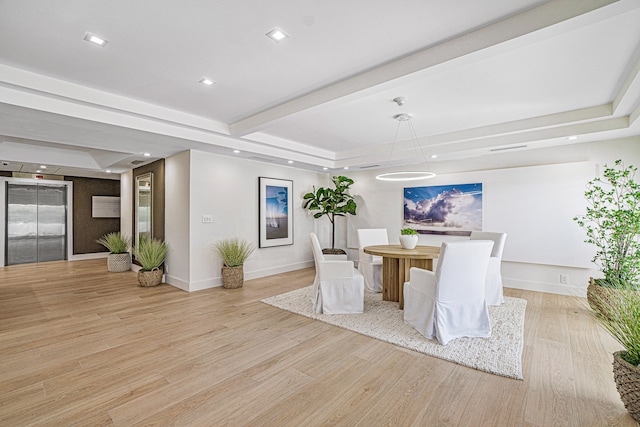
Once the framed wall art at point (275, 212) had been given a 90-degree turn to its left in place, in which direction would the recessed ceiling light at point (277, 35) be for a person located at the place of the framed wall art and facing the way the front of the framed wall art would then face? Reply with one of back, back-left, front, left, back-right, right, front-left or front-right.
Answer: back-right

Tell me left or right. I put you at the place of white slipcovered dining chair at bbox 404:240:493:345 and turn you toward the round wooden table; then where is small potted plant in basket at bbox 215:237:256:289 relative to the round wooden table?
left

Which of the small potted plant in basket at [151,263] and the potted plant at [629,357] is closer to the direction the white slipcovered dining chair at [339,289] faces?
the potted plant

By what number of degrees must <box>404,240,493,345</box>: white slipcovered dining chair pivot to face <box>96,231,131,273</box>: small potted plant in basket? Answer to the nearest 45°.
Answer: approximately 45° to its left

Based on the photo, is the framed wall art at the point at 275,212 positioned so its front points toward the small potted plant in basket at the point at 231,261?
no

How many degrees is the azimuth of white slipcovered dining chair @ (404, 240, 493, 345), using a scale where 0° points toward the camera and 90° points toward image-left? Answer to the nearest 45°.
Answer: approximately 135°

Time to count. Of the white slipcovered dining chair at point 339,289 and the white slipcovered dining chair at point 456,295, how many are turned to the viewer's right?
1

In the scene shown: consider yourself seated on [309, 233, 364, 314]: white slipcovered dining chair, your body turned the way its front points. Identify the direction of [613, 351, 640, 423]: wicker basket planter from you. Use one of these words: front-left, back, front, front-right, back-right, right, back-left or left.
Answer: front-right

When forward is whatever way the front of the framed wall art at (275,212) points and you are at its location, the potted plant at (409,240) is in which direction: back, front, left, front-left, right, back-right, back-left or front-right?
front

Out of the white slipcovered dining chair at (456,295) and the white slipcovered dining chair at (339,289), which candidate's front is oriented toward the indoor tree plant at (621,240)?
the white slipcovered dining chair at (339,289)

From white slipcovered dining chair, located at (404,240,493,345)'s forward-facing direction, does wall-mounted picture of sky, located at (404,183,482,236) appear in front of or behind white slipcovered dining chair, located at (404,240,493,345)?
in front

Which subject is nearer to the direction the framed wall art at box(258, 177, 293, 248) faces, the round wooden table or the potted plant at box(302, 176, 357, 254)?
the round wooden table

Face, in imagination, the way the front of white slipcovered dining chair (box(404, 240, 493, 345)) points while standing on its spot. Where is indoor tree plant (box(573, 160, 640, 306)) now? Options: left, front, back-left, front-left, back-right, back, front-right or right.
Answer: right

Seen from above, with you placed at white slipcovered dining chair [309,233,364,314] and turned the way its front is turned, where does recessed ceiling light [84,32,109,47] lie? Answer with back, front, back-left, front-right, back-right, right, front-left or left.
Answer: back-right

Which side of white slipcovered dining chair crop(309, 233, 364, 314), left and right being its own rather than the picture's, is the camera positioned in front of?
right

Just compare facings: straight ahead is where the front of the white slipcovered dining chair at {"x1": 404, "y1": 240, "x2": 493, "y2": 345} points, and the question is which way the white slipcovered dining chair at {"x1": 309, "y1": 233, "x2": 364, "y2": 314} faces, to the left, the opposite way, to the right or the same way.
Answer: to the right

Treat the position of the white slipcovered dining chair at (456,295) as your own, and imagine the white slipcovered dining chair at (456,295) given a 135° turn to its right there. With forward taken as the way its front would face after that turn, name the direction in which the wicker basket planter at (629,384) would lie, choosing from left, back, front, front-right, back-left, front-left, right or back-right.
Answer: front-right

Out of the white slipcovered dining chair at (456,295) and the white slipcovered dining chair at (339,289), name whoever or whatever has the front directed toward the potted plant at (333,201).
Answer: the white slipcovered dining chair at (456,295)

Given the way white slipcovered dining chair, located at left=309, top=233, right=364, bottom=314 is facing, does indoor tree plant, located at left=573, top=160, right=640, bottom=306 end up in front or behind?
in front
